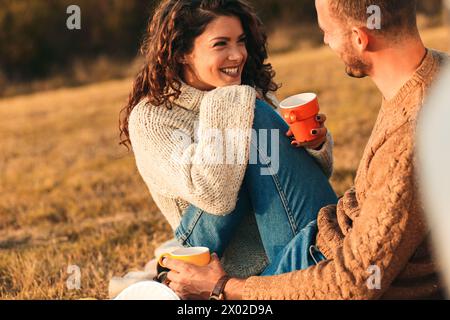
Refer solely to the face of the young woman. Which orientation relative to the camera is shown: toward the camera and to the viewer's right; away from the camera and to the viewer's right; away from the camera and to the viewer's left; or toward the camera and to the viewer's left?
toward the camera and to the viewer's right

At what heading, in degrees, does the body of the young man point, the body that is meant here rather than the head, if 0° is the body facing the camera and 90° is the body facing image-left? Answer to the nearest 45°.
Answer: approximately 90°

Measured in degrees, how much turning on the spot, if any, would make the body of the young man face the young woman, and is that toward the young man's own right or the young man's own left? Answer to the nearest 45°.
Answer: approximately 45° to the young man's own right

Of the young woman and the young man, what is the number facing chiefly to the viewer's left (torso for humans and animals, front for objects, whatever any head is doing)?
1

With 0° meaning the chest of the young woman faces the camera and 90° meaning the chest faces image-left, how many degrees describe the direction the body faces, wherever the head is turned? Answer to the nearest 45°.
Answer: approximately 315°
